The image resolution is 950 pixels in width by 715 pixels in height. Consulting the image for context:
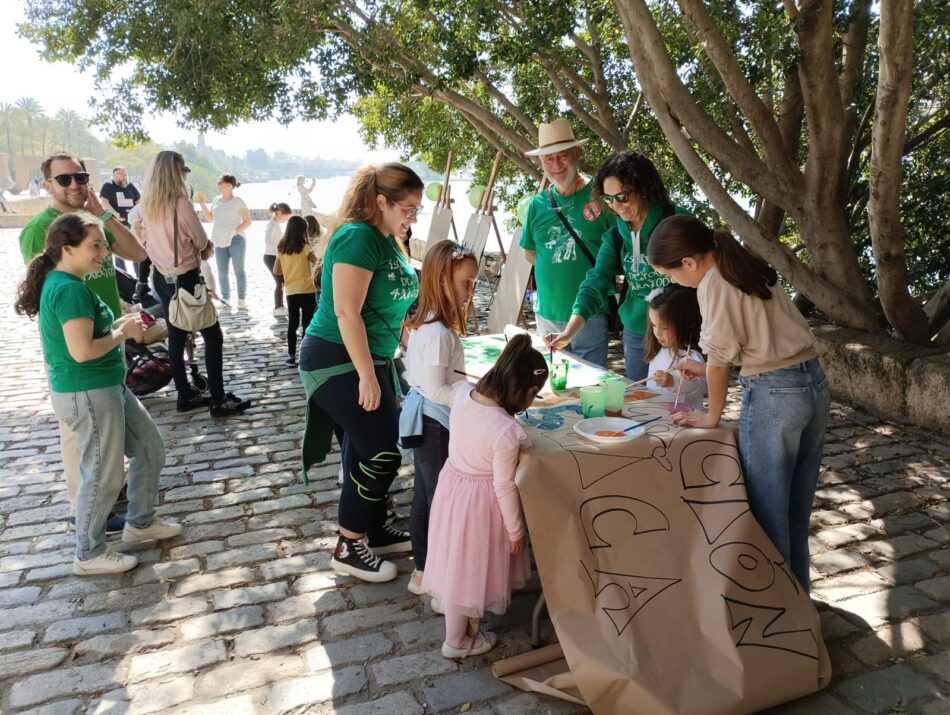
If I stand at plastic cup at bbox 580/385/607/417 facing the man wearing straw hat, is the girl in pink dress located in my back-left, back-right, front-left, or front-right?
back-left

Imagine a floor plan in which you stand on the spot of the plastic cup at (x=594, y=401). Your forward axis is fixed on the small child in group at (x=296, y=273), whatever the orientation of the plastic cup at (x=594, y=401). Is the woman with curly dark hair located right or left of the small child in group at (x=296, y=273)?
right

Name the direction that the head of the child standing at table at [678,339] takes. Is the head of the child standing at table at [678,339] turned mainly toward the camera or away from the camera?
toward the camera

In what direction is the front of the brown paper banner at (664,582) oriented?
toward the camera

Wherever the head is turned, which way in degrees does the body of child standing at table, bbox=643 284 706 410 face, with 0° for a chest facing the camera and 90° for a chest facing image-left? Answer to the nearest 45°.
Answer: approximately 45°

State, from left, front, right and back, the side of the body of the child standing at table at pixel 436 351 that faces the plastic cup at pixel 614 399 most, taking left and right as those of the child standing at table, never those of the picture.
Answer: front

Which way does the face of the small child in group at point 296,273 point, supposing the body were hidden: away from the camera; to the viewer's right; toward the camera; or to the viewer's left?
away from the camera

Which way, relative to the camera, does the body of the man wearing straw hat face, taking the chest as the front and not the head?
toward the camera

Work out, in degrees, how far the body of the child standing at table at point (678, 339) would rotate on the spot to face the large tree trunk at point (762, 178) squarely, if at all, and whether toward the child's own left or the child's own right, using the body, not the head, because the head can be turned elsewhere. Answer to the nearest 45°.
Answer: approximately 135° to the child's own right

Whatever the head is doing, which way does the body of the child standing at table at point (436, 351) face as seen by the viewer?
to the viewer's right

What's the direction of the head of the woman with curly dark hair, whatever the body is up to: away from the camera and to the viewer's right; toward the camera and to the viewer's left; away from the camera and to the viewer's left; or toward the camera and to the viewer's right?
toward the camera and to the viewer's left

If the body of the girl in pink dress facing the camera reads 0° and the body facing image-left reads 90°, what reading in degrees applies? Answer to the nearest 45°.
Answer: approximately 225°
